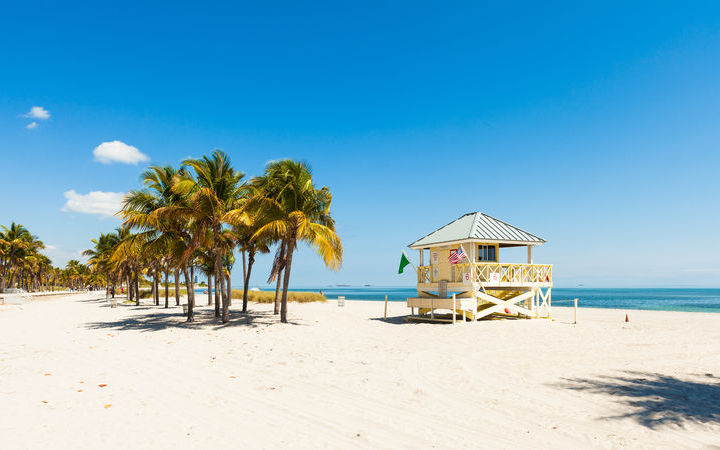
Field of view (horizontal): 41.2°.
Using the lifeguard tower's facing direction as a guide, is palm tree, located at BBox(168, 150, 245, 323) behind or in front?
behind

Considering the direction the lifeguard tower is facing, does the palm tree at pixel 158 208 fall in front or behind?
behind
